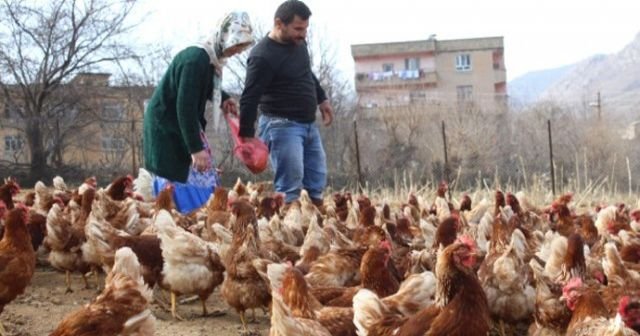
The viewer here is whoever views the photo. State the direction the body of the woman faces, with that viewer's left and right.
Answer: facing to the right of the viewer

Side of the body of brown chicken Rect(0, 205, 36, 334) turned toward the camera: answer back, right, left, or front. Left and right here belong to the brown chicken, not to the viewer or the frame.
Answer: right

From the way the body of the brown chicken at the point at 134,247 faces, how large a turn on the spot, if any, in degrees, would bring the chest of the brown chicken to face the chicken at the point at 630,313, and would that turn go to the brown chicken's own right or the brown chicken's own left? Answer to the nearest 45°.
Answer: approximately 45° to the brown chicken's own right

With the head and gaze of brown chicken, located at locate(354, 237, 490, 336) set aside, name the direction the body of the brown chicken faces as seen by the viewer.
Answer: to the viewer's right

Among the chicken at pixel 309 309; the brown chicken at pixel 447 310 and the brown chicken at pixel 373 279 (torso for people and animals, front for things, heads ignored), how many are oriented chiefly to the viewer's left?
1
